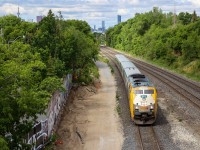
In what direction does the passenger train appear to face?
toward the camera
